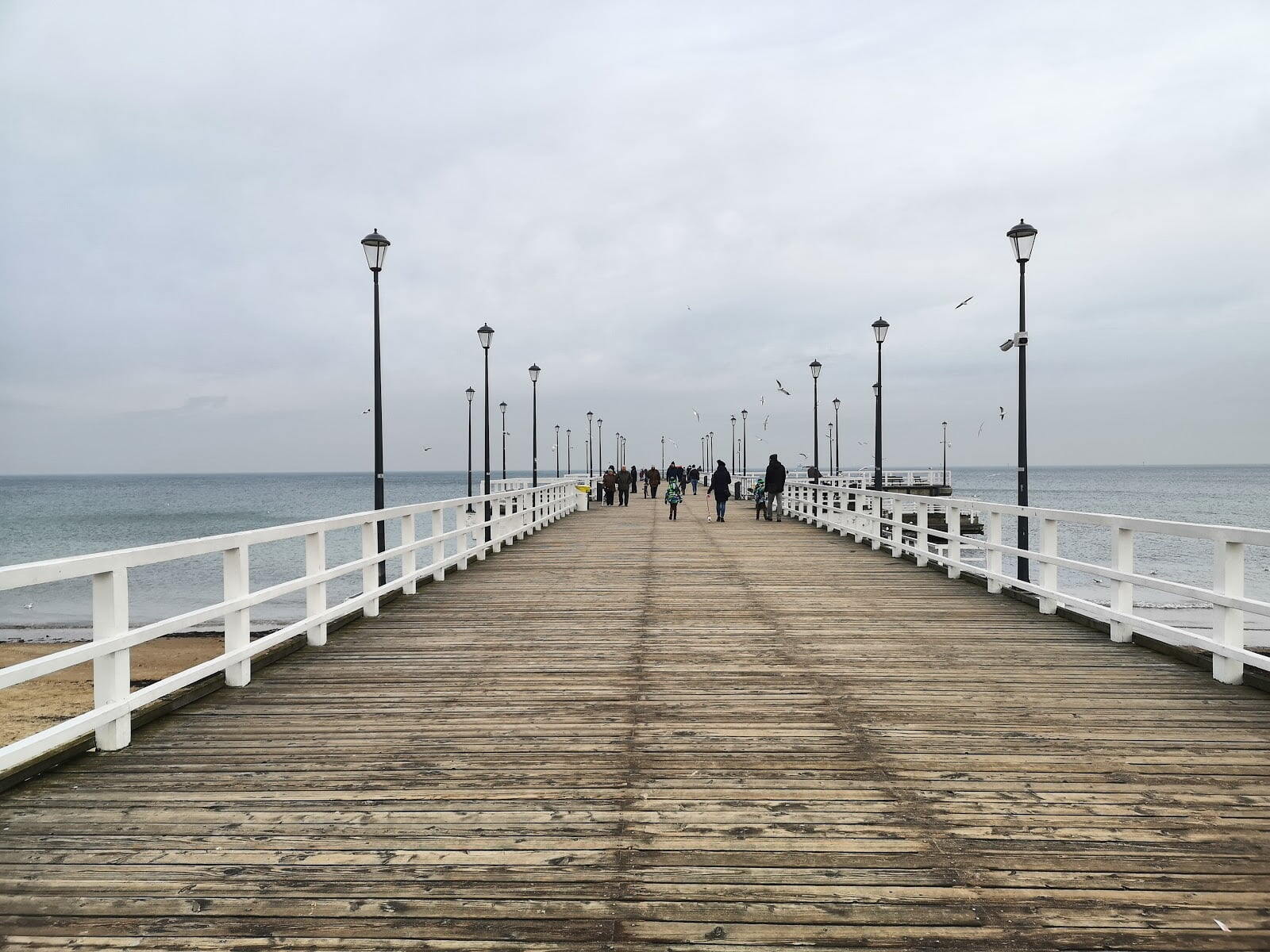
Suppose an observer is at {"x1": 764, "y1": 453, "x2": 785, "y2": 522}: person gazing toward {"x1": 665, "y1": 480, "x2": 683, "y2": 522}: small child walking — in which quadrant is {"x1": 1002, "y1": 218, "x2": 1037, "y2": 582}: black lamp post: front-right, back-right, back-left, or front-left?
back-left

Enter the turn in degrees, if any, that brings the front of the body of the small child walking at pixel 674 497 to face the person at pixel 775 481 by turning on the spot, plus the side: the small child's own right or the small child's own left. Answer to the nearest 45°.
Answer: approximately 135° to the small child's own right

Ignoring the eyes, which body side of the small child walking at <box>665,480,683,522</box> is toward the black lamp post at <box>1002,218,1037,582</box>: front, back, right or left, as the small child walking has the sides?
back

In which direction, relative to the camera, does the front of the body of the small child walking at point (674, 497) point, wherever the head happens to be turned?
away from the camera

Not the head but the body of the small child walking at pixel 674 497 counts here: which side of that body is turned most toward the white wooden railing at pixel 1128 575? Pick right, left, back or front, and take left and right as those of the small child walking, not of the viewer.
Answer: back

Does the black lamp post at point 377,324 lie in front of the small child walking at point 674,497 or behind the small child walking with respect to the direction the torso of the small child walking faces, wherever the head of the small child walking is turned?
behind

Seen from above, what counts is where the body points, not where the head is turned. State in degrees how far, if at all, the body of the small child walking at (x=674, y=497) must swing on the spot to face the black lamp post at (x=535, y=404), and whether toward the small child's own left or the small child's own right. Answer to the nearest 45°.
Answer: approximately 45° to the small child's own left

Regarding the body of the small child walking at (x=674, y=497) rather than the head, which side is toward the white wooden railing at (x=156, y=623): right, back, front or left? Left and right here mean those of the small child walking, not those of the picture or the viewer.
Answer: back
